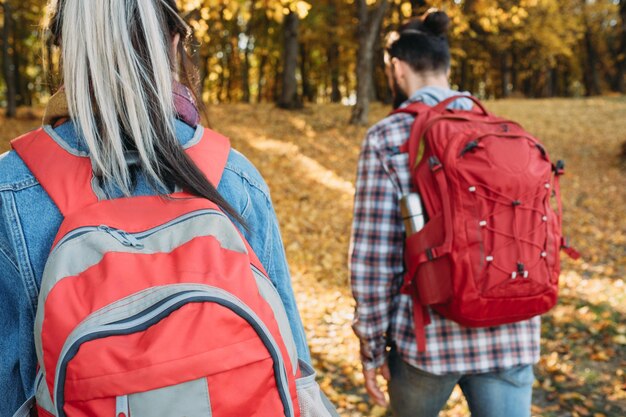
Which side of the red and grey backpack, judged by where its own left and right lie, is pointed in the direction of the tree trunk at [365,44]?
back

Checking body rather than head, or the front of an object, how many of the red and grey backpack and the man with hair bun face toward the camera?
1

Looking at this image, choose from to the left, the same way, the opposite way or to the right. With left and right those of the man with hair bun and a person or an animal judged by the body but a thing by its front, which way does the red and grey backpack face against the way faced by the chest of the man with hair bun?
the opposite way

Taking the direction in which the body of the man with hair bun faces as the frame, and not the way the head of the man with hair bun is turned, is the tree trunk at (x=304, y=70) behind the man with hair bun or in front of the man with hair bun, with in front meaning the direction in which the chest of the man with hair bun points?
in front

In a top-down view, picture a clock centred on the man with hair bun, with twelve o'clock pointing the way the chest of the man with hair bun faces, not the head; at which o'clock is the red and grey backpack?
The red and grey backpack is roughly at 8 o'clock from the man with hair bun.

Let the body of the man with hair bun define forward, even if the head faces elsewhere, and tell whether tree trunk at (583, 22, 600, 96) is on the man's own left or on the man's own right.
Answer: on the man's own right

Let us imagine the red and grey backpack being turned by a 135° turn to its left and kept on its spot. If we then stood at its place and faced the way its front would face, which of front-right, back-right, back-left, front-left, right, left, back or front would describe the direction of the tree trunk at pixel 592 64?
front

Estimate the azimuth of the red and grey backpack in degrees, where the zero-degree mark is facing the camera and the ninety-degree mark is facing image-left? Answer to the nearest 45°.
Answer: approximately 0°

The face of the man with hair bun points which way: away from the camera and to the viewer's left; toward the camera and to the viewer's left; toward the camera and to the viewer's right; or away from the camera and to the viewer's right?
away from the camera and to the viewer's left
